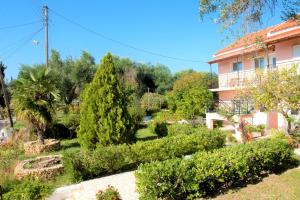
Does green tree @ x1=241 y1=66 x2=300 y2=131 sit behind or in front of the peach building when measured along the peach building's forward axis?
in front

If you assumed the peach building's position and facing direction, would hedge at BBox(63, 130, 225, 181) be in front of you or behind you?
in front

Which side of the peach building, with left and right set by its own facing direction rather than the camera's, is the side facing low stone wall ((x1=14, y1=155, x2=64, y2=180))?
front

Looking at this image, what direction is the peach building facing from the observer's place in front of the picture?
facing the viewer and to the left of the viewer

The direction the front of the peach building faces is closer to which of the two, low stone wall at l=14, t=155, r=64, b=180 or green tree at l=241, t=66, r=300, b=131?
the low stone wall

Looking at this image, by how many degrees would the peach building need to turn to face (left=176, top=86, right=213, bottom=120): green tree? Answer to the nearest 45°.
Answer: approximately 45° to its right

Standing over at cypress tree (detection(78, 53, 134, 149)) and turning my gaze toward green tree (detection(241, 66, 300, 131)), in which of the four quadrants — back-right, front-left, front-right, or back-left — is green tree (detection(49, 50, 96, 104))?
back-left

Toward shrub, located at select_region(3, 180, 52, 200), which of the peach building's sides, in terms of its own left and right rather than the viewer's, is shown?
front

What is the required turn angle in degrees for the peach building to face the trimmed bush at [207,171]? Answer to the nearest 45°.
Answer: approximately 45° to its left

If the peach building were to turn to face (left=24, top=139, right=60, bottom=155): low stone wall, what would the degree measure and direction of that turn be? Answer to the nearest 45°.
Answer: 0° — it already faces it

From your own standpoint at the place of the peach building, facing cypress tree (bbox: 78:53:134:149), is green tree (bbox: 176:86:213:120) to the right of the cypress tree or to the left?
right

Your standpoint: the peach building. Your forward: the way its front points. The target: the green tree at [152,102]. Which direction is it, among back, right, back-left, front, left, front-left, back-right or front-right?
right
